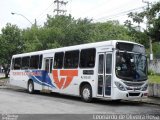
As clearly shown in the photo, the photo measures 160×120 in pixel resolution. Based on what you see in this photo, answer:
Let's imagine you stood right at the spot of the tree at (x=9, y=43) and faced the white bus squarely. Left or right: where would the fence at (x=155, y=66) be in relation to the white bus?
left

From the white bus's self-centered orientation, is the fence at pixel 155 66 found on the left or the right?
on its left

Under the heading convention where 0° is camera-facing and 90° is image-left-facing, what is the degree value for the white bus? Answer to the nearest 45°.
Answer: approximately 315°

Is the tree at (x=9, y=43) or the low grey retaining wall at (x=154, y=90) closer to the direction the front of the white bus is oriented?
the low grey retaining wall

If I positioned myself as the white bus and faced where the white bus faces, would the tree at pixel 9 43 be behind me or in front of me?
behind
